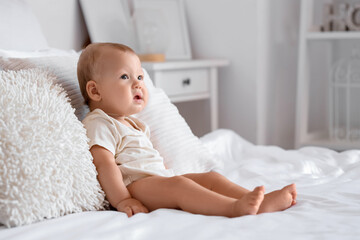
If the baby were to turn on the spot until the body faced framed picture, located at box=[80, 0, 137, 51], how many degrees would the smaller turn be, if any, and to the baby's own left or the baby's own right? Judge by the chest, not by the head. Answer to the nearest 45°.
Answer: approximately 90° to the baby's own left

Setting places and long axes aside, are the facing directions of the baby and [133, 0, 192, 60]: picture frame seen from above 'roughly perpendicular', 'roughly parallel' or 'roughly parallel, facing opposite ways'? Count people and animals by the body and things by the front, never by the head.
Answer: roughly perpendicular

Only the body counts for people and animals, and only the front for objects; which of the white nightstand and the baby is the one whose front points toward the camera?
the white nightstand

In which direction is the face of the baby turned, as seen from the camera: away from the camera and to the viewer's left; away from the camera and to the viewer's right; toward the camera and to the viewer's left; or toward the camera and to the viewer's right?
toward the camera and to the viewer's right

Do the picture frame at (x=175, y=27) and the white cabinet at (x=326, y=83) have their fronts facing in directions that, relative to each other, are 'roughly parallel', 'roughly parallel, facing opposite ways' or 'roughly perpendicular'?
roughly parallel

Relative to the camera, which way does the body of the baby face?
to the viewer's right

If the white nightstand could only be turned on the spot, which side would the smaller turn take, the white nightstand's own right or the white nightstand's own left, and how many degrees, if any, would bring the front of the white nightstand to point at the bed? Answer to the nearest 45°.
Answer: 0° — it already faces it

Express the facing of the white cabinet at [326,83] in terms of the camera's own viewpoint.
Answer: facing the viewer

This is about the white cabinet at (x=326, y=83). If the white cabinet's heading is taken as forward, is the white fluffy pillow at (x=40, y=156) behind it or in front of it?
in front

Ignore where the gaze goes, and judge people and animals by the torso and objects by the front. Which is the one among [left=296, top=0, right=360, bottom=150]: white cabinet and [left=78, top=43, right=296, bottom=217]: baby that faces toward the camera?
the white cabinet

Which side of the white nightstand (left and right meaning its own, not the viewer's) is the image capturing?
front

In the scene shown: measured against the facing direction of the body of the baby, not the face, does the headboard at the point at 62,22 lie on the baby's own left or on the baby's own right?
on the baby's own left

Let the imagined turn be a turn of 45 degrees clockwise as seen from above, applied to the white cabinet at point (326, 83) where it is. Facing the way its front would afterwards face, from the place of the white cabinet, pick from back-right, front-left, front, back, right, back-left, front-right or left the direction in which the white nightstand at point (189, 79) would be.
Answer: front
